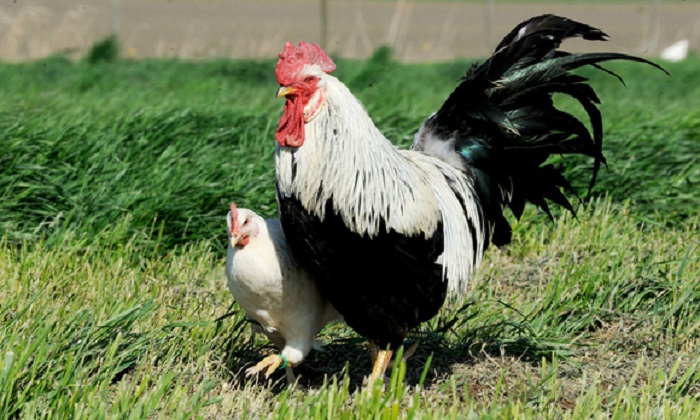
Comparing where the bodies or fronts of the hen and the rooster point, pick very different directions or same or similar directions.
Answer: same or similar directions

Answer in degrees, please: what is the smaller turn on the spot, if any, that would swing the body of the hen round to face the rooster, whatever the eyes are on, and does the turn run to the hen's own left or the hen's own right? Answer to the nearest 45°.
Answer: approximately 180°

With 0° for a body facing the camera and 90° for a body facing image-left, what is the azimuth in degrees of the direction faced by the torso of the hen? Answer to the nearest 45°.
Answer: approximately 45°

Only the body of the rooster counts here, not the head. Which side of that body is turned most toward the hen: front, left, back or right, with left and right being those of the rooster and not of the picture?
front

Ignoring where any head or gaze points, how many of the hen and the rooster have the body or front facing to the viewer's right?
0

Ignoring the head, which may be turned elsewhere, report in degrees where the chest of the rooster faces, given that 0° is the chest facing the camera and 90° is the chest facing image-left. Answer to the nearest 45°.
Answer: approximately 45°
